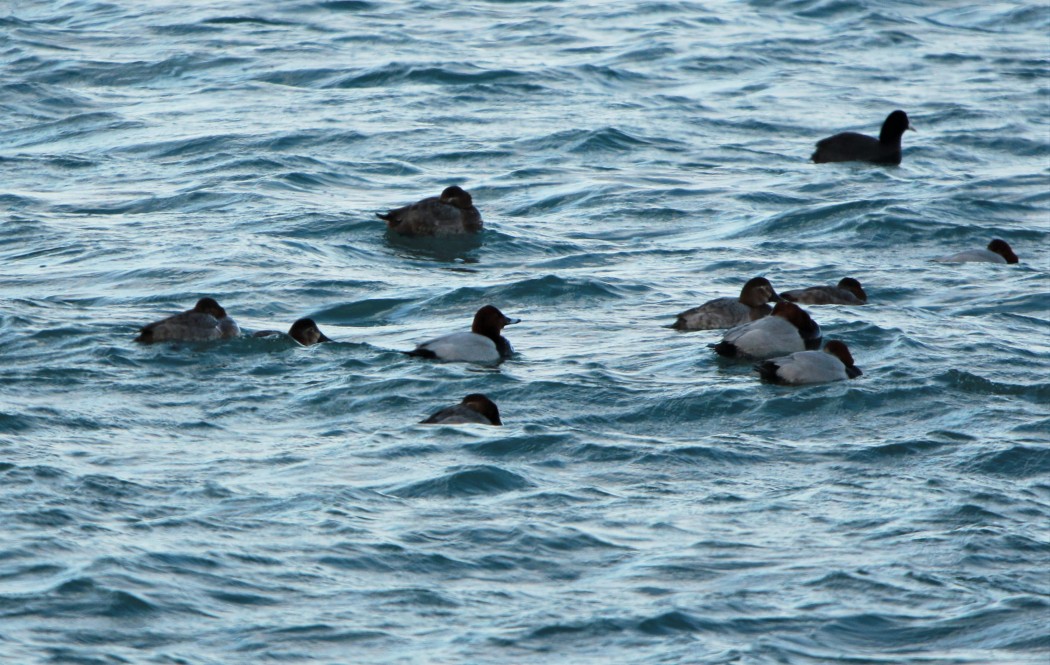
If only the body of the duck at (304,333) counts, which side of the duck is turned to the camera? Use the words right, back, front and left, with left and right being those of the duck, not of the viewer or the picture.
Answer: right

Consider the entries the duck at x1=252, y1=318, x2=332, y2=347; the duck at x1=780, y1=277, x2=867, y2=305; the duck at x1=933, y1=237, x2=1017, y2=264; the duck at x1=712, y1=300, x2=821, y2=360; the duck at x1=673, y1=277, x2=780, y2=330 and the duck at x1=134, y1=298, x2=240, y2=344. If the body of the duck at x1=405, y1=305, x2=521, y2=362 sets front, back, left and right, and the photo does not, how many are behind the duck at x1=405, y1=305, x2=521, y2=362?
2

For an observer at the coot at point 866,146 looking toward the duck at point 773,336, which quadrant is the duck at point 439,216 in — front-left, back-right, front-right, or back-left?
front-right

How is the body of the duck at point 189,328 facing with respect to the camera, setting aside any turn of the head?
to the viewer's right

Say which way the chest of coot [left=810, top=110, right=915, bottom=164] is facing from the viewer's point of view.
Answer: to the viewer's right

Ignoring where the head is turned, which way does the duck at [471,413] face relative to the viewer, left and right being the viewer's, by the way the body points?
facing to the right of the viewer

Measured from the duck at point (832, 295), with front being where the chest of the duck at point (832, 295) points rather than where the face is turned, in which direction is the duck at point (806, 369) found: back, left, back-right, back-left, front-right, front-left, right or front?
right

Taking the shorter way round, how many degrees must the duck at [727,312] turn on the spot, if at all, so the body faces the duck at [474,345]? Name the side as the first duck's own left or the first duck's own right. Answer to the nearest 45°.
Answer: approximately 135° to the first duck's own right

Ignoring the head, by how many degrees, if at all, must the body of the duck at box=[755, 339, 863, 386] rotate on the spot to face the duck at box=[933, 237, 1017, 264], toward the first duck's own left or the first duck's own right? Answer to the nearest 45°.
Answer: approximately 90° to the first duck's own left

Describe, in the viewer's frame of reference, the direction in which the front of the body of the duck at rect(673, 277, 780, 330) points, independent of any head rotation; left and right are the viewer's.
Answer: facing to the right of the viewer

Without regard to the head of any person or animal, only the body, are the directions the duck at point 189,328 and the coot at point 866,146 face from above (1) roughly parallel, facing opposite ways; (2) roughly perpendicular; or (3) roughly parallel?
roughly parallel

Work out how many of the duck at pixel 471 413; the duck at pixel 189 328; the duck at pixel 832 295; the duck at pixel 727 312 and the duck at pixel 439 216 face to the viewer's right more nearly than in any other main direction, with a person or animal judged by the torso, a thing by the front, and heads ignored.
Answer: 5

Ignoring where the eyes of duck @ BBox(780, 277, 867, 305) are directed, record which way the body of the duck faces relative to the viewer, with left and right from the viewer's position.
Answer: facing to the right of the viewer

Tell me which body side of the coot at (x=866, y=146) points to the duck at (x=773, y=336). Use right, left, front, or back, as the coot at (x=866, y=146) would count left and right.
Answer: right

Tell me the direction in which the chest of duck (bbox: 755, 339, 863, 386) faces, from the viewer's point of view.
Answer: to the viewer's right

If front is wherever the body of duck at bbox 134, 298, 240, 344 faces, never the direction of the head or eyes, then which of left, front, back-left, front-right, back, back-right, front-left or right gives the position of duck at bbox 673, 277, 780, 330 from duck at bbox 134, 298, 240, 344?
front

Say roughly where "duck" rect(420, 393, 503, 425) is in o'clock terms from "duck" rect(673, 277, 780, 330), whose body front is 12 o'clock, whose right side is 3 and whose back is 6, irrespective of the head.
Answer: "duck" rect(420, 393, 503, 425) is roughly at 4 o'clock from "duck" rect(673, 277, 780, 330).

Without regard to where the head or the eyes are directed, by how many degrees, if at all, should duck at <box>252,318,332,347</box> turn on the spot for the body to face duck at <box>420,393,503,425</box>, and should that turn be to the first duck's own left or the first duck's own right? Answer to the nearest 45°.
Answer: approximately 45° to the first duck's own right

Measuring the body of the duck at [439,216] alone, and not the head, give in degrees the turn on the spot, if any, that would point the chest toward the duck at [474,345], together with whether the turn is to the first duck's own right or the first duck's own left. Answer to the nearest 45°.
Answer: approximately 90° to the first duck's own right

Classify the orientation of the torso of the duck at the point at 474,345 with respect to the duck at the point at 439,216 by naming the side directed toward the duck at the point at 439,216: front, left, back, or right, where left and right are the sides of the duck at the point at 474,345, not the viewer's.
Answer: left

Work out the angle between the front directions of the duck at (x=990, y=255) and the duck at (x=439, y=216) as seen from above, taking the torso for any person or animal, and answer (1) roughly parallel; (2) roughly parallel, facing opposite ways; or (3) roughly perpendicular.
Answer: roughly parallel

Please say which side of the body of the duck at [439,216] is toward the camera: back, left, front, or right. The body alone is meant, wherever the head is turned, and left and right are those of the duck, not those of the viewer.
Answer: right
